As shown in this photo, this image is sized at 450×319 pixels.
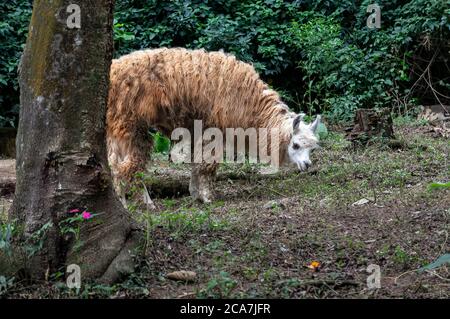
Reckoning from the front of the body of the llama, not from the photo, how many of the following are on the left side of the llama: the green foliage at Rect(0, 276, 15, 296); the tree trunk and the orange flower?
0

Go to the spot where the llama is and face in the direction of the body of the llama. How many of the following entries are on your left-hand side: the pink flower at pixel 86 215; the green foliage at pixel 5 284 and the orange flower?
0

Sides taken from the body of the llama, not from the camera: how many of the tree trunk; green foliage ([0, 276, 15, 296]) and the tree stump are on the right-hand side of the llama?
2

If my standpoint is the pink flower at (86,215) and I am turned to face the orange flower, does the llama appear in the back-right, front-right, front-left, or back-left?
front-left

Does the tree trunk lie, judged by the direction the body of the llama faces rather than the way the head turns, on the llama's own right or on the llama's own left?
on the llama's own right

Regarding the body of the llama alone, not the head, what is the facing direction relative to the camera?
to the viewer's right

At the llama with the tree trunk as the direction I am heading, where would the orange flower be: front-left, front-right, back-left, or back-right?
front-left

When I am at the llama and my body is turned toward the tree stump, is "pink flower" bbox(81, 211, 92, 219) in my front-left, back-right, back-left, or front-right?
back-right

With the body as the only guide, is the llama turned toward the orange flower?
no

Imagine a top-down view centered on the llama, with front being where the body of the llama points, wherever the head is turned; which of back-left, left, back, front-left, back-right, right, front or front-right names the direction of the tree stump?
front-left

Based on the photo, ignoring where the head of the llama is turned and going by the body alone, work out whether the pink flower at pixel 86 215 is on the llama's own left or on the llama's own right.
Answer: on the llama's own right

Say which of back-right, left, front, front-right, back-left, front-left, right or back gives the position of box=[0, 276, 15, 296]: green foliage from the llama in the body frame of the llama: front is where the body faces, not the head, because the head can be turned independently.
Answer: right

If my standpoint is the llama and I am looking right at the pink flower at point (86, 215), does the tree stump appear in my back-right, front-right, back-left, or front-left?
back-left

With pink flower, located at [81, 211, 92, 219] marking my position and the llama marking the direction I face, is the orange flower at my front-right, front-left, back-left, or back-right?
front-right
